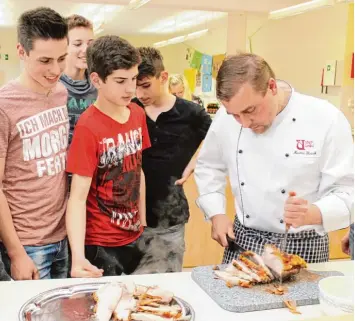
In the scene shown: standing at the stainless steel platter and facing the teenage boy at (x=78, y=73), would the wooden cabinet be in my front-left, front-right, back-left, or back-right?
front-right

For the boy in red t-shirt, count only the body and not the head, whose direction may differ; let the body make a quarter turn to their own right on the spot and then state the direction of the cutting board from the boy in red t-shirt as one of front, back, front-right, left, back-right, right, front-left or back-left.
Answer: left

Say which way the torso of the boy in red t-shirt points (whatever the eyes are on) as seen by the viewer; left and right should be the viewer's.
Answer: facing the viewer and to the right of the viewer

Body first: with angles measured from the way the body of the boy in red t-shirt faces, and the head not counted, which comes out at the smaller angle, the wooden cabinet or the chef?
the chef

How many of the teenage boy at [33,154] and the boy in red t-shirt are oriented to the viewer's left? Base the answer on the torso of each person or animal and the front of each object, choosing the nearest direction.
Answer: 0

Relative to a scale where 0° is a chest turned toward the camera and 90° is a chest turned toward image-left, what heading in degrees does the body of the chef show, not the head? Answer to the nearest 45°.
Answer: approximately 45°

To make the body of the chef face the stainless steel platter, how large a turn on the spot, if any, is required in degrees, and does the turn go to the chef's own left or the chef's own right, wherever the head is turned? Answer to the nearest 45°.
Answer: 0° — they already face it

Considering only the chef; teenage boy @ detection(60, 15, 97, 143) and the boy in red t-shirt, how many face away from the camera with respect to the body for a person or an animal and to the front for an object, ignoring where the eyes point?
0

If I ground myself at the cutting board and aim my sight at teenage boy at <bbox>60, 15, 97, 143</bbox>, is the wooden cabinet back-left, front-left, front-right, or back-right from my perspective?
front-right

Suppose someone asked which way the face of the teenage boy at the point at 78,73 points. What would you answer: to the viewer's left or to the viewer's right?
to the viewer's right

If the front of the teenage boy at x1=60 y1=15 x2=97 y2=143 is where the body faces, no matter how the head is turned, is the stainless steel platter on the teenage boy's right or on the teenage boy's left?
on the teenage boy's right

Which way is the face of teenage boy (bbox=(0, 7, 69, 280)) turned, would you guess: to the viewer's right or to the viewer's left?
to the viewer's right

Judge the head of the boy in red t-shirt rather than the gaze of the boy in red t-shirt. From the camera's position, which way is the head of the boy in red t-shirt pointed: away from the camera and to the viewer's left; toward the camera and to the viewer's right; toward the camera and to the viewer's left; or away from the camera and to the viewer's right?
toward the camera and to the viewer's right
